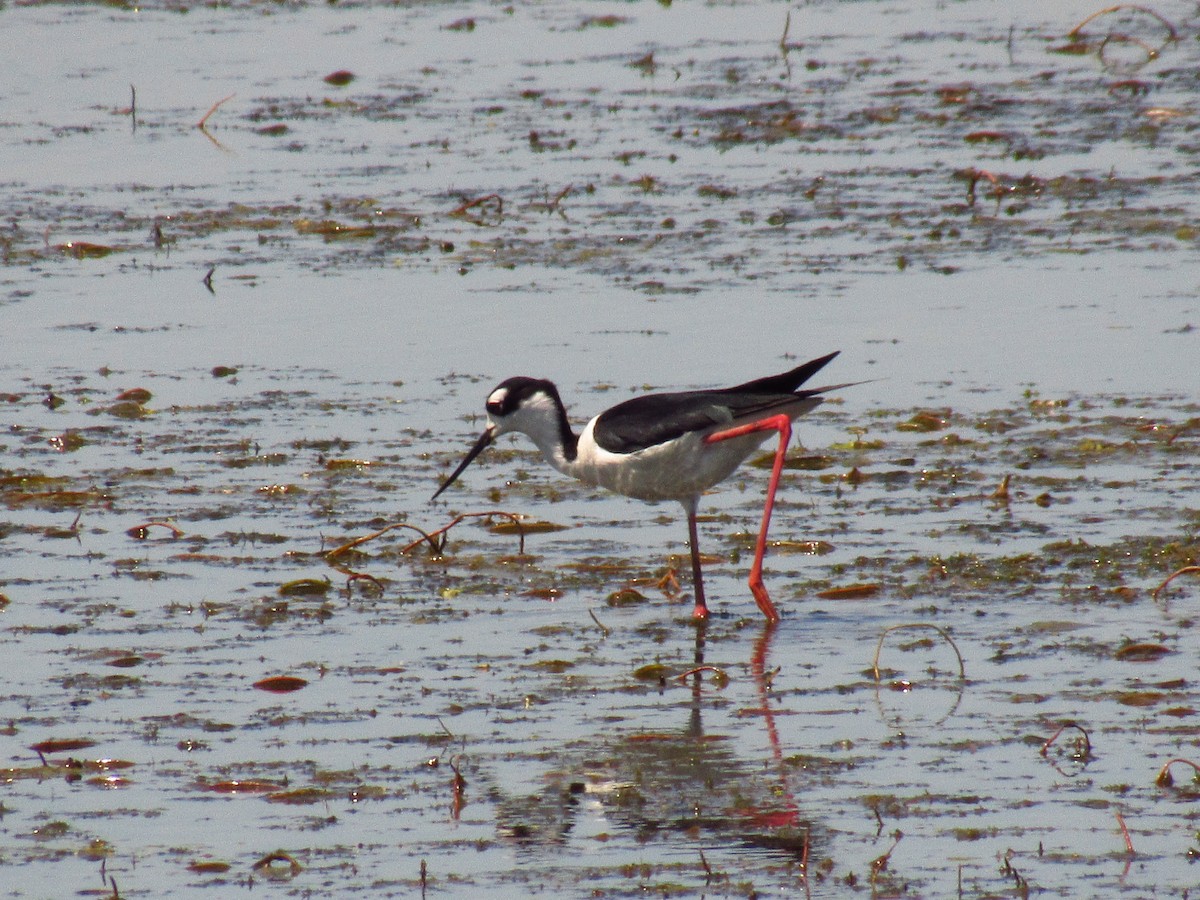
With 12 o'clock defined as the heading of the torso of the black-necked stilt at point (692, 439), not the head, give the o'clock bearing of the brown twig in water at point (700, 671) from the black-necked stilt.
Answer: The brown twig in water is roughly at 9 o'clock from the black-necked stilt.

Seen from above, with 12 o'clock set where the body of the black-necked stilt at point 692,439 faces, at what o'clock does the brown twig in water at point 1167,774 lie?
The brown twig in water is roughly at 8 o'clock from the black-necked stilt.

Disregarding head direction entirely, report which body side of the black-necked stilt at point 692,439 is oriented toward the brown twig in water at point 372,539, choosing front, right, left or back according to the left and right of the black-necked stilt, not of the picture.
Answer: front

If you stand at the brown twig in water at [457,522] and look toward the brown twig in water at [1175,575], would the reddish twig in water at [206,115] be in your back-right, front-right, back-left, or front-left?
back-left

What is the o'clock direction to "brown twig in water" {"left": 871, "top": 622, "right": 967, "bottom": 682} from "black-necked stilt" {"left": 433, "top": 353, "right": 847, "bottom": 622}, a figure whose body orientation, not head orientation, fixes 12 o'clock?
The brown twig in water is roughly at 8 o'clock from the black-necked stilt.

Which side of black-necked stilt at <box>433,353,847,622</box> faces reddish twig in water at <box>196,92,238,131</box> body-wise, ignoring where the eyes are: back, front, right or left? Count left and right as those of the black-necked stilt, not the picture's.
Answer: right

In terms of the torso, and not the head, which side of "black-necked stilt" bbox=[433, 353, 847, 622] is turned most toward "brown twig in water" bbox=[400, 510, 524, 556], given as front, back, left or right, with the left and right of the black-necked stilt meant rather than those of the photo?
front

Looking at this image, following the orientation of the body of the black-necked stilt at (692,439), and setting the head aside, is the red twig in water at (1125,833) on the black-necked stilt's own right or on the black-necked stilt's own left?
on the black-necked stilt's own left

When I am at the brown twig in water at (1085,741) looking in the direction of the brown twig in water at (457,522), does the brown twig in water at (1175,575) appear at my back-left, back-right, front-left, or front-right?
front-right

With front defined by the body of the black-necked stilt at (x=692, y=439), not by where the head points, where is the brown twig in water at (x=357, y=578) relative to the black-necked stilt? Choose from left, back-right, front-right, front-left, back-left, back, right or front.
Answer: front

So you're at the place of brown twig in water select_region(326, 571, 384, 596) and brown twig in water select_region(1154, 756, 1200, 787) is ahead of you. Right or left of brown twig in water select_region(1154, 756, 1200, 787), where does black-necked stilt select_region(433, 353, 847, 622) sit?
left

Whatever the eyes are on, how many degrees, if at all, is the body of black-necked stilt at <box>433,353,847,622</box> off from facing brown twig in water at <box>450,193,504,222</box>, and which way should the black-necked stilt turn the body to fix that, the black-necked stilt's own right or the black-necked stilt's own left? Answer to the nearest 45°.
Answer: approximately 90° to the black-necked stilt's own right

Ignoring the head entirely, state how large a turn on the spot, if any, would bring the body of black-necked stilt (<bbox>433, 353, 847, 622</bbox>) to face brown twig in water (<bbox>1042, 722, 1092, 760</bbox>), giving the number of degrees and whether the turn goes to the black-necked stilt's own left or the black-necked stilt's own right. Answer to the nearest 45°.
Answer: approximately 135° to the black-necked stilt's own left

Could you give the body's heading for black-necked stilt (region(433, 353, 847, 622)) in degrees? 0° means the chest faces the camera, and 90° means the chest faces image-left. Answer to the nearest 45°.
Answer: approximately 90°
